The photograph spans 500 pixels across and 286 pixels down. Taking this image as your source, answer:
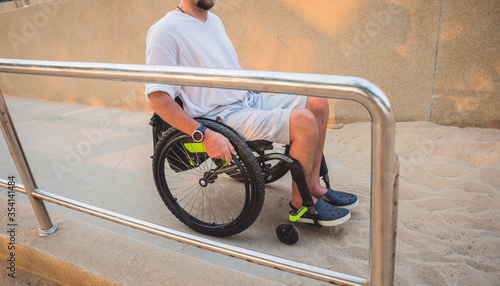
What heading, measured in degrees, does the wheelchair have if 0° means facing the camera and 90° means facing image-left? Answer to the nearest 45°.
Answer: approximately 315°

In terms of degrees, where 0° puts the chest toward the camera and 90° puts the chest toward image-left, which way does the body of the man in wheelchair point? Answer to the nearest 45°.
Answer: approximately 315°
